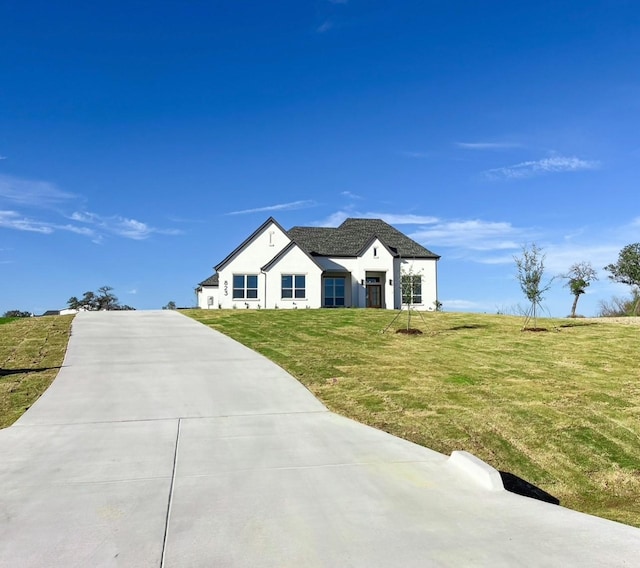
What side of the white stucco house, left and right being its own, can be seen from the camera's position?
front

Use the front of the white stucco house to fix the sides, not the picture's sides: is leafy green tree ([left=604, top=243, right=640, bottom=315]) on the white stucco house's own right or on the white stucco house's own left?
on the white stucco house's own left
